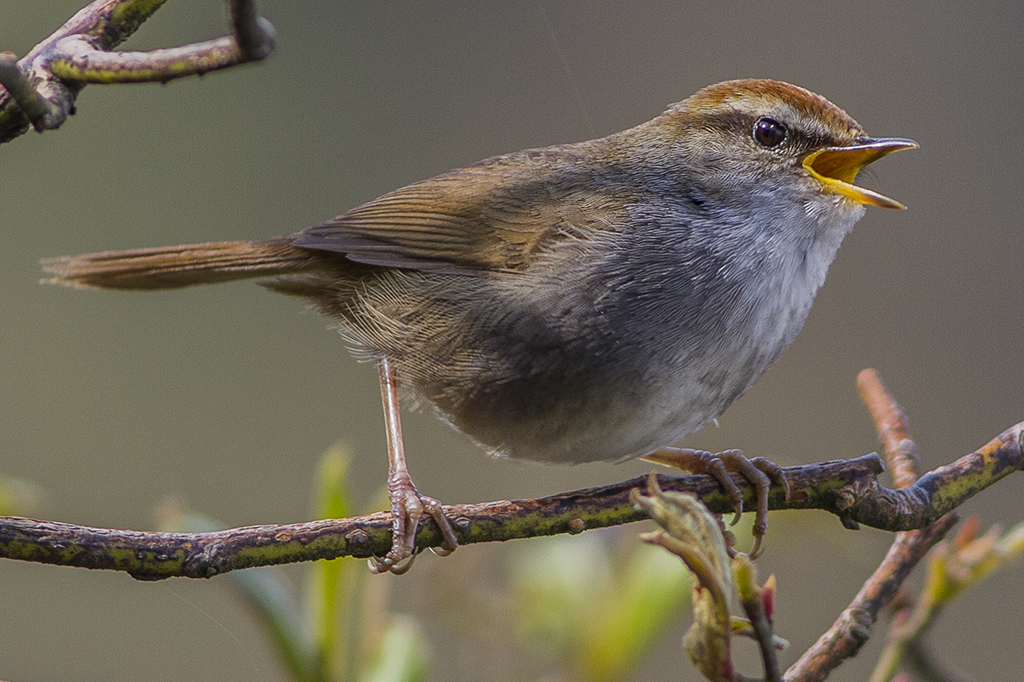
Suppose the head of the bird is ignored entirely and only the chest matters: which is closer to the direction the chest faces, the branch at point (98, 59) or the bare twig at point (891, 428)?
the bare twig

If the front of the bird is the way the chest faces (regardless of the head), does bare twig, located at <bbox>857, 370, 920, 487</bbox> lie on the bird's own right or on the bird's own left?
on the bird's own left

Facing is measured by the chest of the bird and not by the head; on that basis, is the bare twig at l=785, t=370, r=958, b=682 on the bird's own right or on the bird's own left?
on the bird's own left

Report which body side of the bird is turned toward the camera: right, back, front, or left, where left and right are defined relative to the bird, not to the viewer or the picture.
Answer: right
